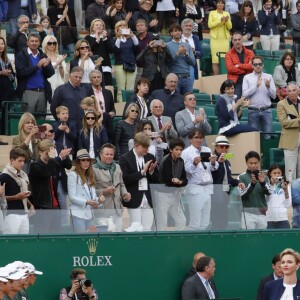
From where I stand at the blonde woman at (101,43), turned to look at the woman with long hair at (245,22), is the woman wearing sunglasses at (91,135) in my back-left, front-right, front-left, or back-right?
back-right

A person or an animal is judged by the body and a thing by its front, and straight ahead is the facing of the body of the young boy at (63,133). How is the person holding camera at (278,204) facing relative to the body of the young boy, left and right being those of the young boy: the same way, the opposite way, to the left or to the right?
the same way

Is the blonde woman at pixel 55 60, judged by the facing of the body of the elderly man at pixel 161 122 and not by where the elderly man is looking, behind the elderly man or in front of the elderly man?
behind

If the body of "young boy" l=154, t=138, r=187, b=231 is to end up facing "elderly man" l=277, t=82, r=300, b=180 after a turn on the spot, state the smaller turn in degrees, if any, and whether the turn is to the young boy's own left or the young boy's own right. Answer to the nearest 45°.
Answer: approximately 90° to the young boy's own left

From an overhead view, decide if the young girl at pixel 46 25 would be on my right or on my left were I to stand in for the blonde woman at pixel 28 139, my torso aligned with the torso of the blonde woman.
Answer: on my left

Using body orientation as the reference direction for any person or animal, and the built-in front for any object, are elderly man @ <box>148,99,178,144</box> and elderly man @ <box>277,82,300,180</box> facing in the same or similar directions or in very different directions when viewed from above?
same or similar directions

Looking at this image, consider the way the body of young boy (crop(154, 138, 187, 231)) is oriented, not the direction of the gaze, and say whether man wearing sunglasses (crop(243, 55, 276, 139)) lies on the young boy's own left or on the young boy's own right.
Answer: on the young boy's own left

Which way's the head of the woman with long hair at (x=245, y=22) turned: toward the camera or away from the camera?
toward the camera

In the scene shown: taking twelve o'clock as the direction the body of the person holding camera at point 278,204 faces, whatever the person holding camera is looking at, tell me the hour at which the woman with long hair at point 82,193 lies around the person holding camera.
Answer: The woman with long hair is roughly at 2 o'clock from the person holding camera.

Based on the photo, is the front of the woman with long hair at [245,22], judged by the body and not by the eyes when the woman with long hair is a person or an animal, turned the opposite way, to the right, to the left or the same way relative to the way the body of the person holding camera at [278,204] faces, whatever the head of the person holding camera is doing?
the same way

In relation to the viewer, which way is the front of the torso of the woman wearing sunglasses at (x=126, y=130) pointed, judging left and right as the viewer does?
facing the viewer and to the right of the viewer

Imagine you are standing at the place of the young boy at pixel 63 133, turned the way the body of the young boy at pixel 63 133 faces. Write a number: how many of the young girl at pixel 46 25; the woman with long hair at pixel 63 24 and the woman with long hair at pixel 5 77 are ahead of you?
0

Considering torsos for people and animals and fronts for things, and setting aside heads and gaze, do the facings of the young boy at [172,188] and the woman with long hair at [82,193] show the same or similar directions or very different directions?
same or similar directions

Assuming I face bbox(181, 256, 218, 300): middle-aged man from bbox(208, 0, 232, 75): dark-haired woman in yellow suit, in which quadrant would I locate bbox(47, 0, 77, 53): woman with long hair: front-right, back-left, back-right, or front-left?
front-right

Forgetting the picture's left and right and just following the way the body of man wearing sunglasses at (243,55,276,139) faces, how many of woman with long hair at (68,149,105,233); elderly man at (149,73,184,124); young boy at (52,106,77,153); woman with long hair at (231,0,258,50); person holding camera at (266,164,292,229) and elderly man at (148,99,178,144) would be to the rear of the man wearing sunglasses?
1

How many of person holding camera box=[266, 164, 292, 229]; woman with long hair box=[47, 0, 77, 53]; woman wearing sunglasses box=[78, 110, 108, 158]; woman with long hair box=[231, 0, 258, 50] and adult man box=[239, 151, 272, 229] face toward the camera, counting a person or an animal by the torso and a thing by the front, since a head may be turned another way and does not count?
5

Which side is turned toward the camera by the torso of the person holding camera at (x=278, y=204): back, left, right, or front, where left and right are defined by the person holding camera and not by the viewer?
front

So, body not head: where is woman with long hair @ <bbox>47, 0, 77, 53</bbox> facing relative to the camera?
toward the camera

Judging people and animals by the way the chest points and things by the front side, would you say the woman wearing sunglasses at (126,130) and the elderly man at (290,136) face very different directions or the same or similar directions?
same or similar directions
